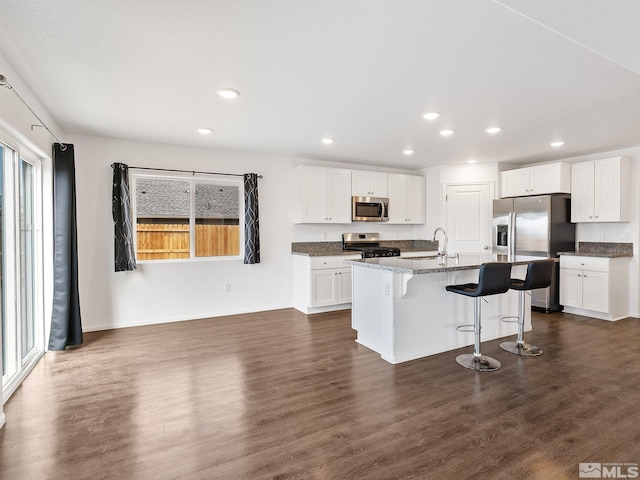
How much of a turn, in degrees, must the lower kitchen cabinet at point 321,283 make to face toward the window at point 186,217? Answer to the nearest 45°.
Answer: approximately 135° to its right

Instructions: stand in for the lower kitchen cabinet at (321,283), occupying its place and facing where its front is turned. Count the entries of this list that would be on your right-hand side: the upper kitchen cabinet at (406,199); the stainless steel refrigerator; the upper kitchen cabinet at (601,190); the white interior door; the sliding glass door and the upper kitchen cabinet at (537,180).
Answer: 1

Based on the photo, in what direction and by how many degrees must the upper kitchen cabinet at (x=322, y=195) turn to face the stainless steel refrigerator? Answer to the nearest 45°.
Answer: approximately 45° to its left

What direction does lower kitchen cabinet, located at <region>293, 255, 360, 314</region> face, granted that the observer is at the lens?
facing the viewer and to the right of the viewer

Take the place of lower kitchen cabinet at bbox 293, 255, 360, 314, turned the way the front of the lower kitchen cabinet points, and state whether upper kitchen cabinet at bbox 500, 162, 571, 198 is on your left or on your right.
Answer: on your left

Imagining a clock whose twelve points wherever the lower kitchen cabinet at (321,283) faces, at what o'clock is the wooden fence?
The wooden fence is roughly at 4 o'clock from the lower kitchen cabinet.

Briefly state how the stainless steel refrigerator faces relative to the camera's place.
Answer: facing the viewer and to the left of the viewer

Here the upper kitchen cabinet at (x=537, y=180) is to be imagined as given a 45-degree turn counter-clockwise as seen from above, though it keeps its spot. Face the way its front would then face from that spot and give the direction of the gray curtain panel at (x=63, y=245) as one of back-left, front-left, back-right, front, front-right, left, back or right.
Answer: front-right

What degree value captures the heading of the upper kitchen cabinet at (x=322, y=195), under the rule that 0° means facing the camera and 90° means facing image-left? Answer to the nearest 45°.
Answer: approximately 315°

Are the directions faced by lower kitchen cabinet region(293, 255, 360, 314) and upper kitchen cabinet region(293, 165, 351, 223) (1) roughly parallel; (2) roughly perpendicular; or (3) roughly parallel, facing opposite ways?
roughly parallel

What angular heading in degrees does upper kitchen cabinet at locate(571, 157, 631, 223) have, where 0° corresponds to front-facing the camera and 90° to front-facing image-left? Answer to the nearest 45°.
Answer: approximately 45°

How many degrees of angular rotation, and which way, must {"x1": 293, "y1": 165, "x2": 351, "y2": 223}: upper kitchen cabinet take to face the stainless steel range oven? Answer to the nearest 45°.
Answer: approximately 90° to its left

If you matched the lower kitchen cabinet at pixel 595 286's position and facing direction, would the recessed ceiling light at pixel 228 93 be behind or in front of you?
in front

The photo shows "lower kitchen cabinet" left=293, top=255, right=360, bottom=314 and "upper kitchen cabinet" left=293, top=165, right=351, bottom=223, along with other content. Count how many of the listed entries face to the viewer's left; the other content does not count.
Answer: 0

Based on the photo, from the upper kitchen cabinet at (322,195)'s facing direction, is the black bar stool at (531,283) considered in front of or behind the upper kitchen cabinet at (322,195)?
in front

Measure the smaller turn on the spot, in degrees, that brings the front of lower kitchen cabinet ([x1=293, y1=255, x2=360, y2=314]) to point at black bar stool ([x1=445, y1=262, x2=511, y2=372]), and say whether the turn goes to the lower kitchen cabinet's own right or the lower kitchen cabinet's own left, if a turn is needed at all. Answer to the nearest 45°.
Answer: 0° — it already faces it
